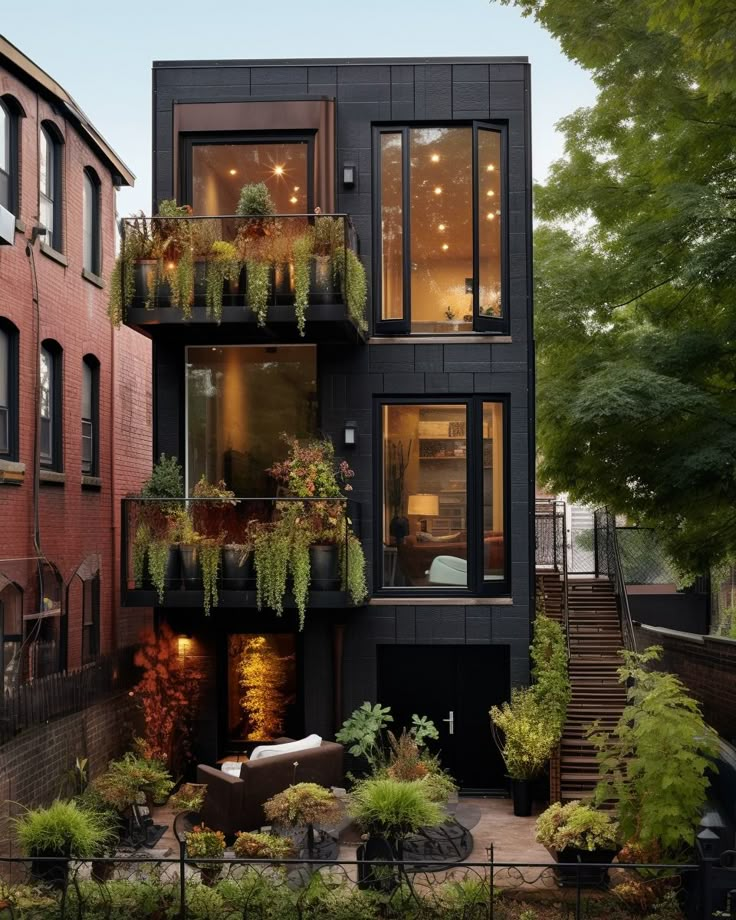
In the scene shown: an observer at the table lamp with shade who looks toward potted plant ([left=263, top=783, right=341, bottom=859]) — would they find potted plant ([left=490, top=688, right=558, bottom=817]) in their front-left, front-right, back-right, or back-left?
front-left

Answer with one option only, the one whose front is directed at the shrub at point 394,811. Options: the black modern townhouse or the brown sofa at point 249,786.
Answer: the black modern townhouse

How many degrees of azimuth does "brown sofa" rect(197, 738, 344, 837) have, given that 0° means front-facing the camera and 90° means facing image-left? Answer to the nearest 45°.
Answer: approximately 135°

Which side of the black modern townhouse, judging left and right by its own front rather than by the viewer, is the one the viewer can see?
front

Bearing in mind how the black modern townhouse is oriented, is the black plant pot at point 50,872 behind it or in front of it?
in front

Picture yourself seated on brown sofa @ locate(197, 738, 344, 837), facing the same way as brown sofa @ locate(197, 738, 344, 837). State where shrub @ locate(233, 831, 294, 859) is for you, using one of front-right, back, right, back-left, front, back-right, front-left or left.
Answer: back-left

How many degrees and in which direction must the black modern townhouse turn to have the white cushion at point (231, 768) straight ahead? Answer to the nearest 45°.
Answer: approximately 45° to its right

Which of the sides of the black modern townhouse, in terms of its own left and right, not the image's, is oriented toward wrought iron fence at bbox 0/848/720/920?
front
